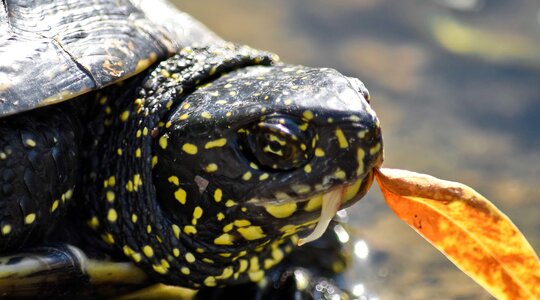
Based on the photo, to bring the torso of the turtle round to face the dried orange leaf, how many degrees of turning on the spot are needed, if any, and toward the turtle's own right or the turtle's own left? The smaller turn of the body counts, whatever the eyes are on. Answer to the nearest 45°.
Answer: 0° — it already faces it

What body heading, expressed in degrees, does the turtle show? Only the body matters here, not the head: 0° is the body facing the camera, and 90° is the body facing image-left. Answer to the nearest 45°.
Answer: approximately 270°
